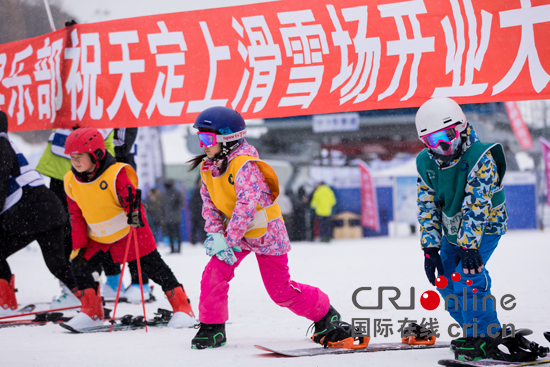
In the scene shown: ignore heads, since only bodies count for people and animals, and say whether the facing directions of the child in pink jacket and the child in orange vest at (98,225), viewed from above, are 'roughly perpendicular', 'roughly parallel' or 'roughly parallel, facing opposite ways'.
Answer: roughly parallel

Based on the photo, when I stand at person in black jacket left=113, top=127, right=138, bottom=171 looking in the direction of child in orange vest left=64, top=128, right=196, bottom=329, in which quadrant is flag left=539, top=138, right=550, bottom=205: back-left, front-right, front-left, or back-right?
back-left

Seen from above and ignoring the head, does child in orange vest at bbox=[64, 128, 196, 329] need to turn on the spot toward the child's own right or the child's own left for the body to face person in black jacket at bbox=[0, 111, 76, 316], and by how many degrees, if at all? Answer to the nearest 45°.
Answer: approximately 90° to the child's own right

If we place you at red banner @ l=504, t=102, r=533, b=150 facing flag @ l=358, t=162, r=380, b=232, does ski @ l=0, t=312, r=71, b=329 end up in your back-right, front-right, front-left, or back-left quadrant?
front-left
